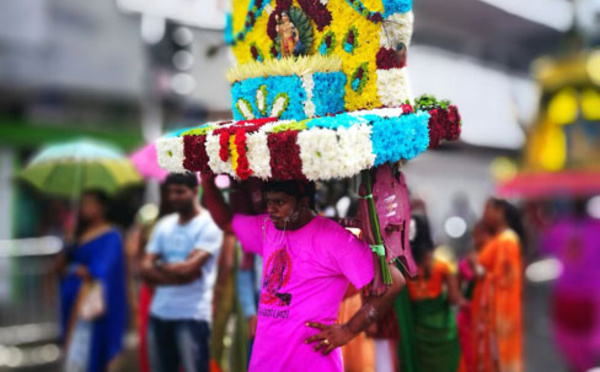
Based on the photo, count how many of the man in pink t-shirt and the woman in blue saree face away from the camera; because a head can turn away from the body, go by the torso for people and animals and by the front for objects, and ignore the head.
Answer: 0

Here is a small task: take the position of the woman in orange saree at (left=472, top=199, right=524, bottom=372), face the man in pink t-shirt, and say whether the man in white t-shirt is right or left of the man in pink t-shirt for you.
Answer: right

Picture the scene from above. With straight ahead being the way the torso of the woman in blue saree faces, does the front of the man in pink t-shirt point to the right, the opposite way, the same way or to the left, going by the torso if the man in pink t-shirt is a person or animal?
the same way

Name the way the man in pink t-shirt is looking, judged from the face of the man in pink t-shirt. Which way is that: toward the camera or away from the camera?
toward the camera

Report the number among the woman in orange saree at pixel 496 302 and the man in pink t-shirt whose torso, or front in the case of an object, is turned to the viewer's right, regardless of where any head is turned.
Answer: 0

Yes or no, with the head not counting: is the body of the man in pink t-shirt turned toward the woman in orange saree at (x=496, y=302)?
no

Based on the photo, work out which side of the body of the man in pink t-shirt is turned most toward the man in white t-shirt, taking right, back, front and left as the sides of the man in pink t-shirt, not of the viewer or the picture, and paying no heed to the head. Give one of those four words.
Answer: right

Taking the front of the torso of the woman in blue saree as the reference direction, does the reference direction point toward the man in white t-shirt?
no

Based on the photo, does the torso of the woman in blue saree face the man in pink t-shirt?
no

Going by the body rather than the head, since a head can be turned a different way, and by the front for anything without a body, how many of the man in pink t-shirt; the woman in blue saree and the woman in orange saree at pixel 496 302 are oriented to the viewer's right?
0

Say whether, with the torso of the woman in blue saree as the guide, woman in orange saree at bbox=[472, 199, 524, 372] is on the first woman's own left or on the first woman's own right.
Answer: on the first woman's own left

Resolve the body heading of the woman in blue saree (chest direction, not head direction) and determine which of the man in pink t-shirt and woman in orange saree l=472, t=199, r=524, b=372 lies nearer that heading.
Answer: the man in pink t-shirt
